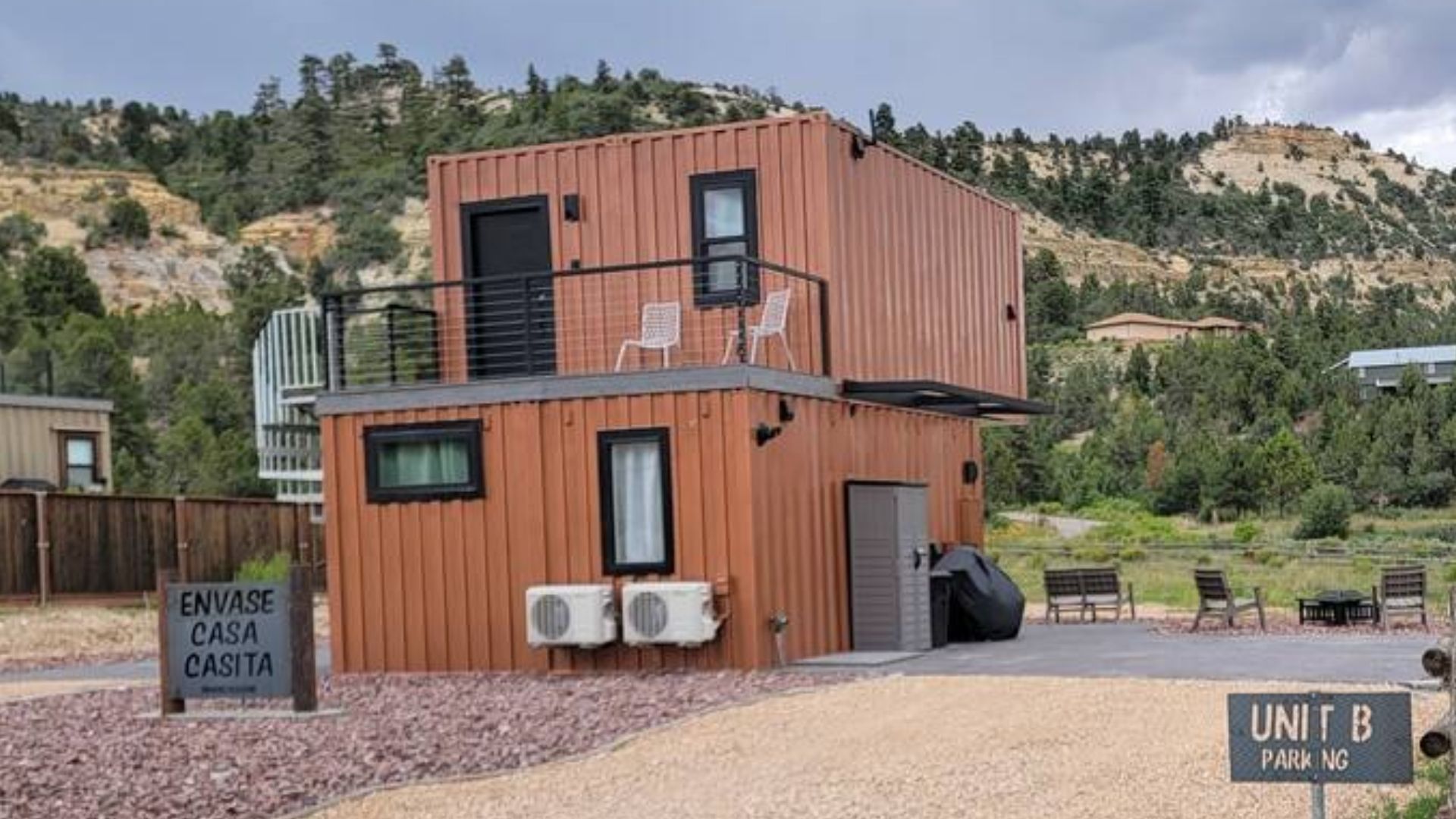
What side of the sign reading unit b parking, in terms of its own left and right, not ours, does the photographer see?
front

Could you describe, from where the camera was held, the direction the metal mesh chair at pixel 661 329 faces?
facing the viewer and to the left of the viewer

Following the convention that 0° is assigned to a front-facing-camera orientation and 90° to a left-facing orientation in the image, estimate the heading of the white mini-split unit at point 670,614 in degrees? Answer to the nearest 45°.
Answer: approximately 0°

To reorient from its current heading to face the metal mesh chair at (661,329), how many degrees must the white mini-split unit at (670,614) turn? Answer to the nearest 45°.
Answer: approximately 180°

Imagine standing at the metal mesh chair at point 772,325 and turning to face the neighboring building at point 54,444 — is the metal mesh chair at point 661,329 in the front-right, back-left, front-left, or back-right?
front-left

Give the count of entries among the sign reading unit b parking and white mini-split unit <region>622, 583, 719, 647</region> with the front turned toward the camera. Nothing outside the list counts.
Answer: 2

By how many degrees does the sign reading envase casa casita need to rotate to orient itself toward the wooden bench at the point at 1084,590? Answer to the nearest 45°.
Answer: approximately 135° to its left

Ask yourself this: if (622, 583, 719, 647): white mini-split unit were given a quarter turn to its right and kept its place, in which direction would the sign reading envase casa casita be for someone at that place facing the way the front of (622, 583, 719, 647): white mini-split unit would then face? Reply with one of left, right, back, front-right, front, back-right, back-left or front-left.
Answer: front-left

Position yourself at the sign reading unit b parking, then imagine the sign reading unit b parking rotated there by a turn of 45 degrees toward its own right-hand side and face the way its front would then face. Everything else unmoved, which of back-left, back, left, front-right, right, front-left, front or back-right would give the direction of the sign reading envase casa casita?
right
